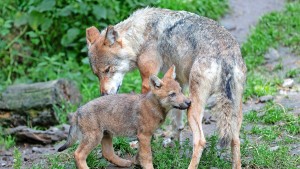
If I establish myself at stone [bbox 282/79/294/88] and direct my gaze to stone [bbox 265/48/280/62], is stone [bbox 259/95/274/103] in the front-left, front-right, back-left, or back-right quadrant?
back-left

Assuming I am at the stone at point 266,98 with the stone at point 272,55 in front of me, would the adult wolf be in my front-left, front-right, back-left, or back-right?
back-left

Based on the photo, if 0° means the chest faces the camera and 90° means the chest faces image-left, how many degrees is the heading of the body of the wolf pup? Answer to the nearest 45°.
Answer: approximately 270°

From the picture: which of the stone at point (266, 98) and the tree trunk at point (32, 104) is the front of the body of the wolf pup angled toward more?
the stone

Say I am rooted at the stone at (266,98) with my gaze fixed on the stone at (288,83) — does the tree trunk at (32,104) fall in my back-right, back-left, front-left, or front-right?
back-left

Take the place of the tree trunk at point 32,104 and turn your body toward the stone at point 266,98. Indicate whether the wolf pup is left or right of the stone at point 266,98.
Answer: right
